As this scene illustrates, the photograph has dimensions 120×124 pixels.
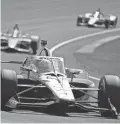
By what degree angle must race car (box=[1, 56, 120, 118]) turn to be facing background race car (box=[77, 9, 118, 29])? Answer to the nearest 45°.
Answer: approximately 180°

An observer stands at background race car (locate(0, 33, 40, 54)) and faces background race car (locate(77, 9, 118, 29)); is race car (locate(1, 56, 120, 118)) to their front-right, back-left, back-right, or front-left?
back-right

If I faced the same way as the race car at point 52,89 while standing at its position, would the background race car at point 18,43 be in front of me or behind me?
behind

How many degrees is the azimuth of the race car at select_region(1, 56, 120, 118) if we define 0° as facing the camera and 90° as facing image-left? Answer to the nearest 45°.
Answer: approximately 0°
